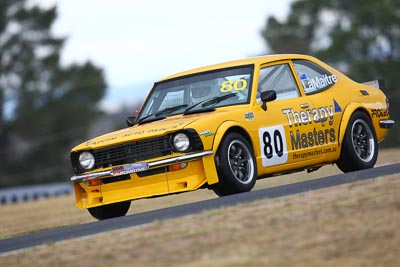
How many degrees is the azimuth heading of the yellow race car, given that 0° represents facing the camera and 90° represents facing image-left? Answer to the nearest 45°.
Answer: approximately 45°
